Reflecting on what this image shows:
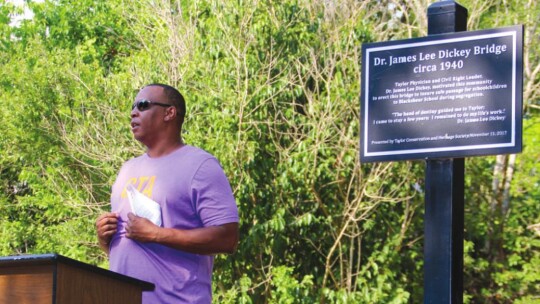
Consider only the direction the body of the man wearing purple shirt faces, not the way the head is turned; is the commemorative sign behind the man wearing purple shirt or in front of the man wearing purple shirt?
behind

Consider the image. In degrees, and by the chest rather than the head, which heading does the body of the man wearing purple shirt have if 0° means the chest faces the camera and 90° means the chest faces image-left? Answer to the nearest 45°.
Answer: approximately 45°
